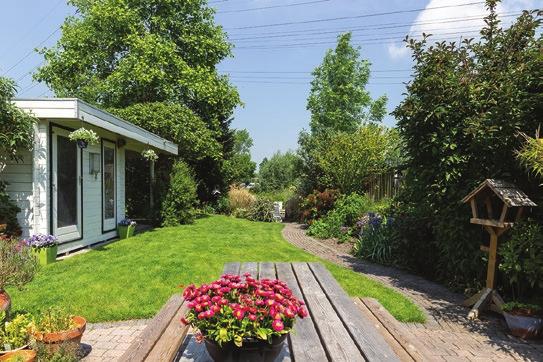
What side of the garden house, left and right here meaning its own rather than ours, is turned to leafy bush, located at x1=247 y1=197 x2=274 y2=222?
left

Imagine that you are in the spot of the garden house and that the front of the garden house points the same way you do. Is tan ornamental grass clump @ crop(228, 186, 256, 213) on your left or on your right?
on your left

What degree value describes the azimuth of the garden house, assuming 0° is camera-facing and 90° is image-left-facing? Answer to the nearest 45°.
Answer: approximately 315°

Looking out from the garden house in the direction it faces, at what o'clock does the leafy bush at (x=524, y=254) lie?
The leafy bush is roughly at 12 o'clock from the garden house.
